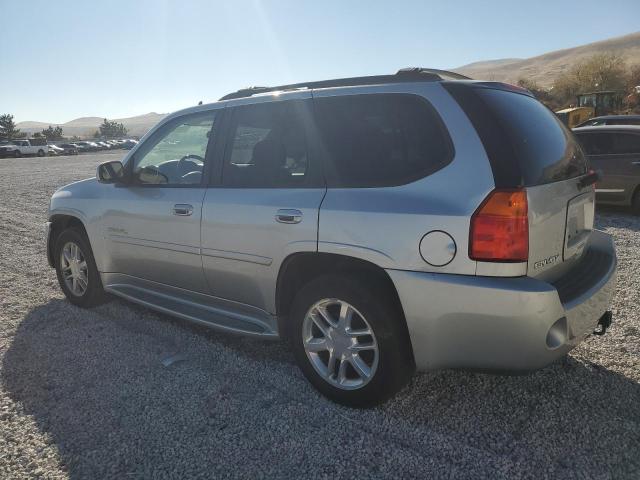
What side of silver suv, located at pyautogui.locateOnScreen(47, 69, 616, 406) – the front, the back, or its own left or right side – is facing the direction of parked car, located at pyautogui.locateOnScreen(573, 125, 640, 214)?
right

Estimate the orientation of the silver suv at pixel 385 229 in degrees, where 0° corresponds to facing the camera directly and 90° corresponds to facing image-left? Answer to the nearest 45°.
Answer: approximately 135°
